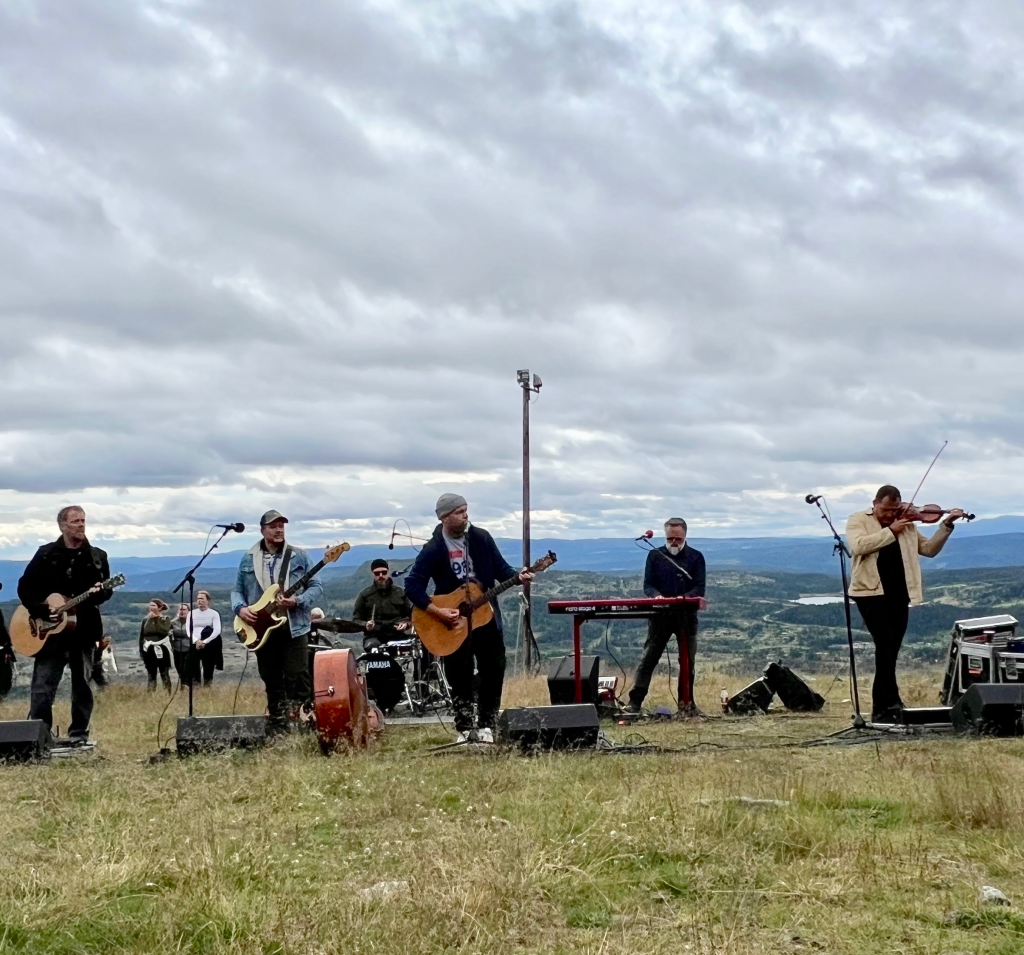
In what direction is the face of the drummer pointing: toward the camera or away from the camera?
toward the camera

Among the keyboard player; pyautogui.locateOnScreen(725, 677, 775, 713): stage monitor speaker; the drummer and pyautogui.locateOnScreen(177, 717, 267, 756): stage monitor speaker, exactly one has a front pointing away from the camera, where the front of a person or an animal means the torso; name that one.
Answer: pyautogui.locateOnScreen(177, 717, 267, 756): stage monitor speaker

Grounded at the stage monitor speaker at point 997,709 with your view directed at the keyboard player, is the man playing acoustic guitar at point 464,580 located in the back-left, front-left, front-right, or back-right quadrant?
front-left

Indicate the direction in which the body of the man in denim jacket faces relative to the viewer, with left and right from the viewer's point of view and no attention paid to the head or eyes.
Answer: facing the viewer

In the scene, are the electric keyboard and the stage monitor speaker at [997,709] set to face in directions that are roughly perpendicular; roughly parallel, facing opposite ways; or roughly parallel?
roughly parallel

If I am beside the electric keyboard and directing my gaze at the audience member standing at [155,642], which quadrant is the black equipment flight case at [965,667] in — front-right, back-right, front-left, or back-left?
back-right

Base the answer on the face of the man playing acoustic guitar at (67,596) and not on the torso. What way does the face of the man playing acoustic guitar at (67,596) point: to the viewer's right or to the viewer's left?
to the viewer's right

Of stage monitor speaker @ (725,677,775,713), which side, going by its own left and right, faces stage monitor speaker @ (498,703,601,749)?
left

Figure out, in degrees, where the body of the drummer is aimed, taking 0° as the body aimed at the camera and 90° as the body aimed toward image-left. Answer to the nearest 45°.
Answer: approximately 0°

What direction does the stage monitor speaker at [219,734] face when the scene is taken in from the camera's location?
facing away from the viewer

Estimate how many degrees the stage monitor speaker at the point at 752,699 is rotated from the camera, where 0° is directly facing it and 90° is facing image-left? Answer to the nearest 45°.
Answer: approximately 90°

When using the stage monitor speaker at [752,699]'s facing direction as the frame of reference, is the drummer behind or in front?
in front

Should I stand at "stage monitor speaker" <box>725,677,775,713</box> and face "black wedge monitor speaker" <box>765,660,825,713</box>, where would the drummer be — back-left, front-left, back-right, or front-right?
back-left

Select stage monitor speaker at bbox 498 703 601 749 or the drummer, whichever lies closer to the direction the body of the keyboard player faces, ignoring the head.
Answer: the stage monitor speaker

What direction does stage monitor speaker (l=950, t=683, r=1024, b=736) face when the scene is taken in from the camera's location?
facing away from the viewer

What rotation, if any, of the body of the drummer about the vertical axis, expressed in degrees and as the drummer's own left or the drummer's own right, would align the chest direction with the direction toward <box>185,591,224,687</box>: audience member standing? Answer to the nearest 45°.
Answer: approximately 135° to the drummer's own right

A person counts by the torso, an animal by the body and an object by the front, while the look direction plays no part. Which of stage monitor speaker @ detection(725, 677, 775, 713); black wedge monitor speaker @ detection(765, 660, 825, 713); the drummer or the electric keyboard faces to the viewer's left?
stage monitor speaker @ detection(725, 677, 775, 713)

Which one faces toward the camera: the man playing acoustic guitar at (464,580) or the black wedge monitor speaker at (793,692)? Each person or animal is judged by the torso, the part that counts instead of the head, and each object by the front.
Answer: the man playing acoustic guitar

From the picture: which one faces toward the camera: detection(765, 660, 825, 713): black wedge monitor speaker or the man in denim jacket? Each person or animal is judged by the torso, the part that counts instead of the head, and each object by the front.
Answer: the man in denim jacket

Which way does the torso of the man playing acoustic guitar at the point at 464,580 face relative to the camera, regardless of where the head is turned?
toward the camera
